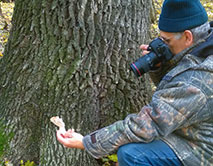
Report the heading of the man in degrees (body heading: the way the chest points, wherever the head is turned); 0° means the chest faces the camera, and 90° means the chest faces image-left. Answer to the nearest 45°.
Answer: approximately 90°

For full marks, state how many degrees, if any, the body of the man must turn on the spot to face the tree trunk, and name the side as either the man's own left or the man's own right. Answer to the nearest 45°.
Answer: approximately 45° to the man's own right

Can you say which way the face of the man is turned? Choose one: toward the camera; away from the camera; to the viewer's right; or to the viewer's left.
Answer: to the viewer's left
